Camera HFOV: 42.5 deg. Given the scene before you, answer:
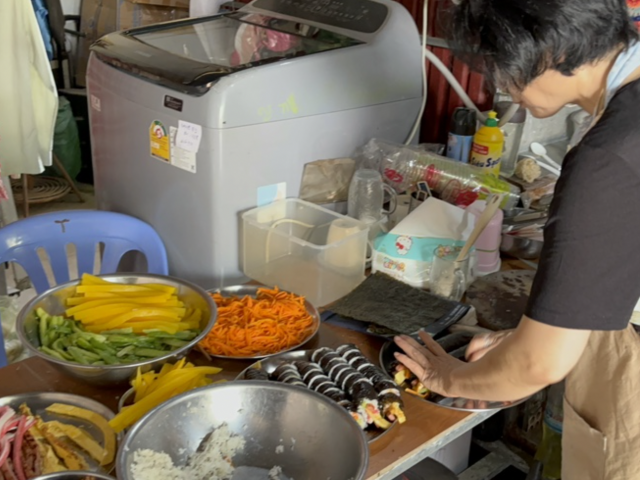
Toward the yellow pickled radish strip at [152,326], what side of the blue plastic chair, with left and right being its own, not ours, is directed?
front

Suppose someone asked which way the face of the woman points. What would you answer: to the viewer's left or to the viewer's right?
to the viewer's left

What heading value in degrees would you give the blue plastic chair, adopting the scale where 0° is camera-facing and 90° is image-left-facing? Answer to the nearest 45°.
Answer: approximately 0°

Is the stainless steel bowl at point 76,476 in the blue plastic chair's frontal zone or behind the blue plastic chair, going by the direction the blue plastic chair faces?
frontal zone

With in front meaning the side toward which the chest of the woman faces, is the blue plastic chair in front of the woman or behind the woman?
in front

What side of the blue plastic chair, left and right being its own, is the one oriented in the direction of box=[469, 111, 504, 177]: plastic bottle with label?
left

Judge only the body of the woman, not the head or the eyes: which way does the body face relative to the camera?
to the viewer's left

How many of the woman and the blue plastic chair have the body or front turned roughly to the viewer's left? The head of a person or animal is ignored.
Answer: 1
